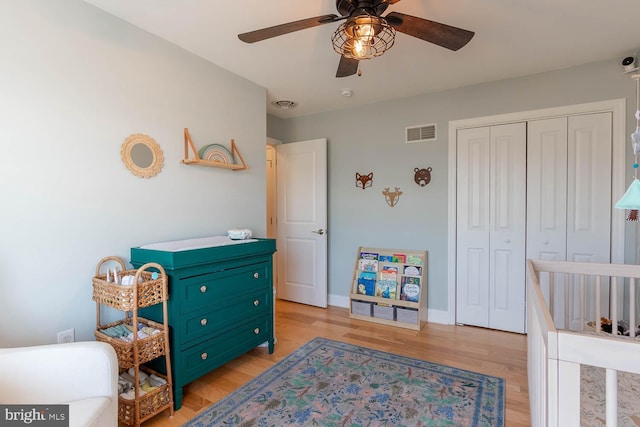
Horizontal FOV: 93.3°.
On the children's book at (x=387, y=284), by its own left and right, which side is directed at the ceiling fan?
front

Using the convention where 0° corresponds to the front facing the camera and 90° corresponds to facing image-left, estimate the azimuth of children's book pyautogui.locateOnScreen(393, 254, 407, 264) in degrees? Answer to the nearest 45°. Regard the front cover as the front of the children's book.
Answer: approximately 0°

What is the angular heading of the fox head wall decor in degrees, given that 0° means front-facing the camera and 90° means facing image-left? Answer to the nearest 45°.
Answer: approximately 0°

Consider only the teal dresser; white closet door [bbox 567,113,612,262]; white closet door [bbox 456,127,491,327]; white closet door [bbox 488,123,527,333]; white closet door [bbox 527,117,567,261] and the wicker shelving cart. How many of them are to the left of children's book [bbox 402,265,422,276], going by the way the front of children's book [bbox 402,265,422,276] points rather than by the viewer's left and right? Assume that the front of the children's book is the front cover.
4

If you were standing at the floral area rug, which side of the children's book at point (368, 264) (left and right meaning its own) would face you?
front

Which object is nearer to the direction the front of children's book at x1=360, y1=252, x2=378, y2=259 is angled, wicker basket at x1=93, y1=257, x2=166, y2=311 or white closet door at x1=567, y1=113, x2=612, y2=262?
the wicker basket

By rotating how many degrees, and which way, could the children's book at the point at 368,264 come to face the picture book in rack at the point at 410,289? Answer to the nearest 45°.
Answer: approximately 45° to its left

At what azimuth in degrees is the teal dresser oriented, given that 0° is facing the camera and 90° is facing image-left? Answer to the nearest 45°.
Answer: approximately 315°
